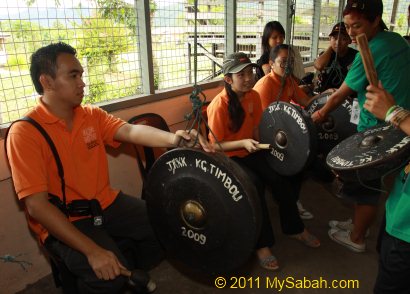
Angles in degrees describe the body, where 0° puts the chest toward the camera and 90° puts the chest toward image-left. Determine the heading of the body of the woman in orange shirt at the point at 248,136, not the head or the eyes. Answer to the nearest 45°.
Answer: approximately 315°

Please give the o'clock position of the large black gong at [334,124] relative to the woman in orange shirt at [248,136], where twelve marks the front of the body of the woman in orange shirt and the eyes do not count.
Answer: The large black gong is roughly at 9 o'clock from the woman in orange shirt.

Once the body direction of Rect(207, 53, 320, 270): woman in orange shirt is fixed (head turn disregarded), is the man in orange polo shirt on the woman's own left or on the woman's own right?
on the woman's own right

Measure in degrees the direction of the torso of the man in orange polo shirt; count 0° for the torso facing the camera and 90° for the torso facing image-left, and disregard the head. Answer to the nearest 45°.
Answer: approximately 315°

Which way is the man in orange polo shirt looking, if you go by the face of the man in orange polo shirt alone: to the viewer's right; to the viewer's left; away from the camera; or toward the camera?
to the viewer's right
